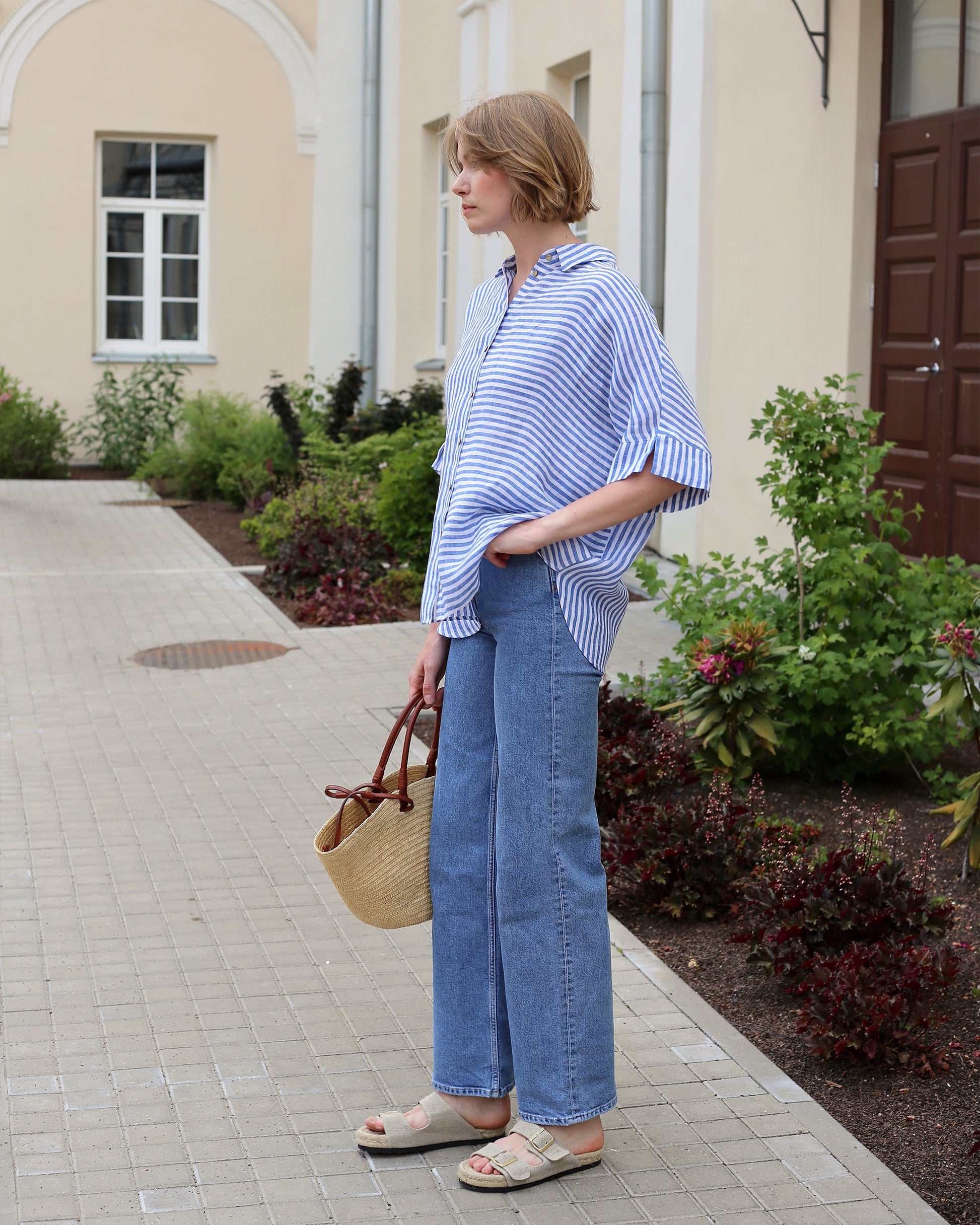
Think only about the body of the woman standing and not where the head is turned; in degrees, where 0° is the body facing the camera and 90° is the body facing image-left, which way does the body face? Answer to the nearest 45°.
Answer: approximately 90°

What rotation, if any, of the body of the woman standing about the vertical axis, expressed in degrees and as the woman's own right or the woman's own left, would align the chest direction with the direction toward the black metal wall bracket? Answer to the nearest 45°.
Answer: approximately 90° to the woman's own right

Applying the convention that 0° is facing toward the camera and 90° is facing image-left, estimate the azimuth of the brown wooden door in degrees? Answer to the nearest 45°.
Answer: approximately 45°

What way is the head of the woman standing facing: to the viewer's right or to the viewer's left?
to the viewer's left

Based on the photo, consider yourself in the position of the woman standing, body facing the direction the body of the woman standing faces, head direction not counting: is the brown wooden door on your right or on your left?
on your right
